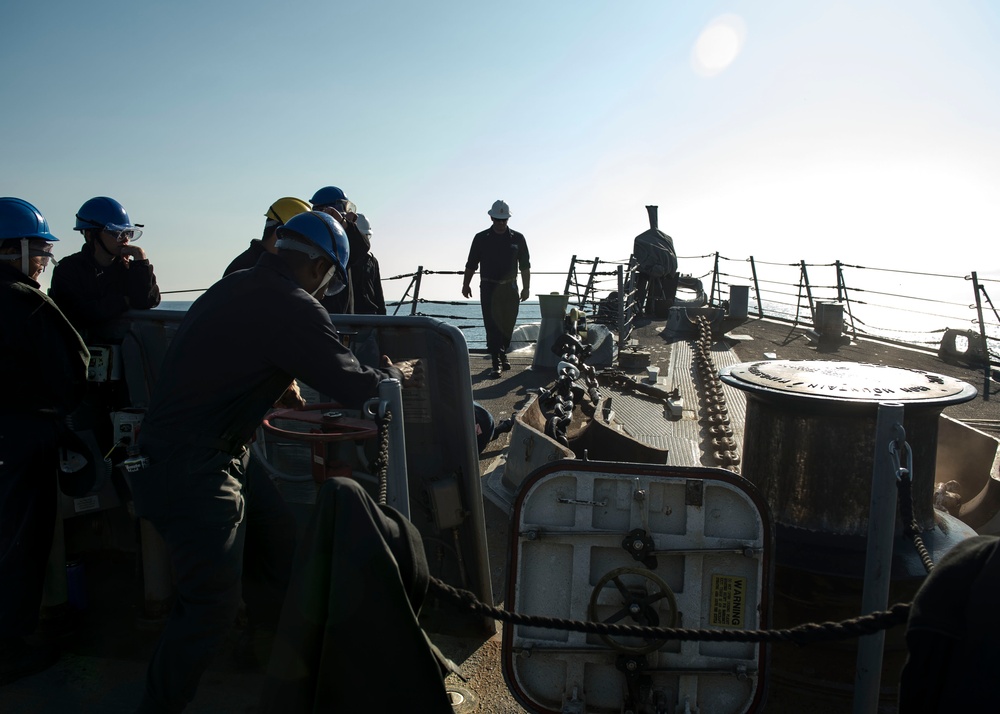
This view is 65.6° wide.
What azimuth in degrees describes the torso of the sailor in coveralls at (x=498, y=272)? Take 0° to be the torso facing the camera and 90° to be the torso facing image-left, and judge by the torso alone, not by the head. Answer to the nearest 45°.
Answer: approximately 0°

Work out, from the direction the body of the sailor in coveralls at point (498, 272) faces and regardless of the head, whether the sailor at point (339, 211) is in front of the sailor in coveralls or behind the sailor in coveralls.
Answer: in front

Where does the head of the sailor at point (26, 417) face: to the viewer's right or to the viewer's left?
to the viewer's right

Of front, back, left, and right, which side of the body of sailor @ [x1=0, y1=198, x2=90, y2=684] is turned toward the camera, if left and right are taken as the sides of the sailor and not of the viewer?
right

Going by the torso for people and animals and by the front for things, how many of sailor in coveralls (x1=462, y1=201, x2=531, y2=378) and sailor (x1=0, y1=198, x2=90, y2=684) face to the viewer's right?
1

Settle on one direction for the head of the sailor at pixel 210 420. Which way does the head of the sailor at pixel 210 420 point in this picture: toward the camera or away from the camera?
away from the camera

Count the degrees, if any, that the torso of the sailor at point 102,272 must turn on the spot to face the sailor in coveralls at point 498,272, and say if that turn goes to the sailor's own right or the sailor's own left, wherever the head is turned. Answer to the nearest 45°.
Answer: approximately 90° to the sailor's own left

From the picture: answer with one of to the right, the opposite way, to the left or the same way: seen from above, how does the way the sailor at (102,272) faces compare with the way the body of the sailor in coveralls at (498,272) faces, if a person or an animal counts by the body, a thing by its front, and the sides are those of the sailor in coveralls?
to the left

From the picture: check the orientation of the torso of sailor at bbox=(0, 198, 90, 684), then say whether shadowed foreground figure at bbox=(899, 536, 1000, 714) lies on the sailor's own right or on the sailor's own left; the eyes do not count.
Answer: on the sailor's own right
